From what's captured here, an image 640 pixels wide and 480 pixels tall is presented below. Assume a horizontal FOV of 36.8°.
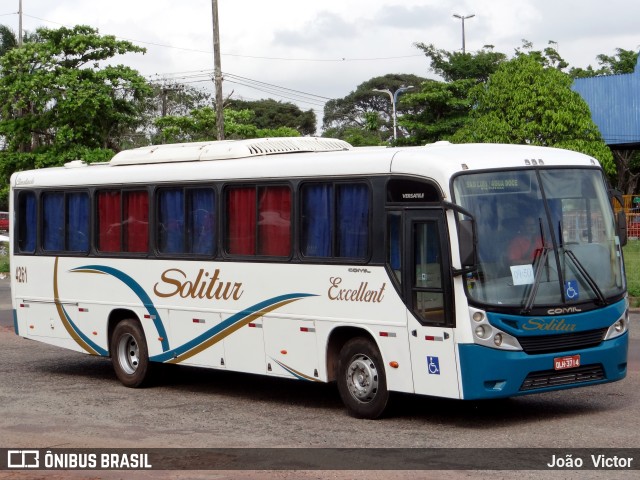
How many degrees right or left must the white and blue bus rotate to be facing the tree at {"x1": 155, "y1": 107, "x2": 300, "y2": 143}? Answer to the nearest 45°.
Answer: approximately 135° to its left

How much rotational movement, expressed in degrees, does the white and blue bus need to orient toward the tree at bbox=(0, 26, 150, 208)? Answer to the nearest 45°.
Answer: approximately 135° to its left

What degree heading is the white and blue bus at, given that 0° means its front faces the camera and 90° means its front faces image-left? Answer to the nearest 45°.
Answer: approximately 315°

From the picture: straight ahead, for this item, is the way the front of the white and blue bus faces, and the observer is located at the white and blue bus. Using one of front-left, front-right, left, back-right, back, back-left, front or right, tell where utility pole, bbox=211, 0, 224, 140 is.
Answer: back-left
